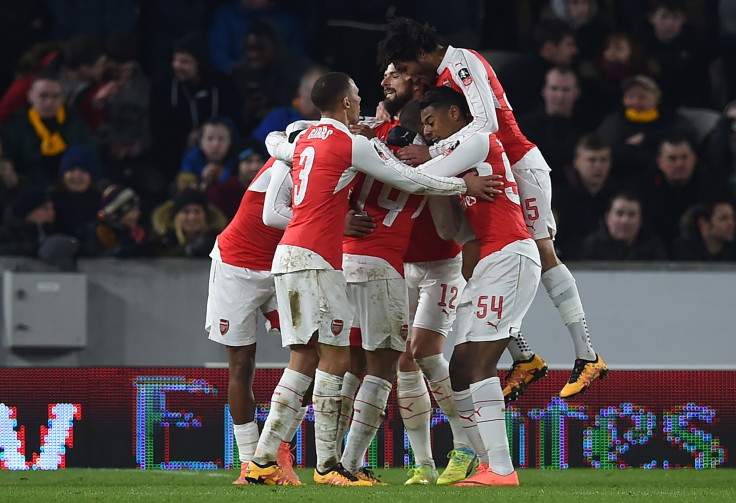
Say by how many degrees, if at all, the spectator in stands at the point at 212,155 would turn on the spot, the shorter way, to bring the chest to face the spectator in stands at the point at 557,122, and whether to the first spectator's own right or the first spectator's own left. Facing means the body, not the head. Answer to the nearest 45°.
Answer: approximately 90° to the first spectator's own left

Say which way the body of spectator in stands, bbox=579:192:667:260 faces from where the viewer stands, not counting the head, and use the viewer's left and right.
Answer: facing the viewer

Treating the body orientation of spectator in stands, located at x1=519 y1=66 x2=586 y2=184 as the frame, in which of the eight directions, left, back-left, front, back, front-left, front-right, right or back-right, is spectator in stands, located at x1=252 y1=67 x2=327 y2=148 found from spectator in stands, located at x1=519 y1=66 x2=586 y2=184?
right

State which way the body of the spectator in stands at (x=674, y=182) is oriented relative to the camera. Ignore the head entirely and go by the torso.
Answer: toward the camera

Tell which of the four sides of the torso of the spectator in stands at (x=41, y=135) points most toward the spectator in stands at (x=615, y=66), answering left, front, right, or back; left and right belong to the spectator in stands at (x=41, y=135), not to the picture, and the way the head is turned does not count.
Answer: left

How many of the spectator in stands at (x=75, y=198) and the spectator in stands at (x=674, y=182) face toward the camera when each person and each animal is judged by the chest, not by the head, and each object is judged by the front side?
2

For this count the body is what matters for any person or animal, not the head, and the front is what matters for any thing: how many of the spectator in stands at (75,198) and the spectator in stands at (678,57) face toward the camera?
2

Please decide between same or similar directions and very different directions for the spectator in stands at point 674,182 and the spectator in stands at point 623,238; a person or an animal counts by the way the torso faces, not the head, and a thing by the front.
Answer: same or similar directions

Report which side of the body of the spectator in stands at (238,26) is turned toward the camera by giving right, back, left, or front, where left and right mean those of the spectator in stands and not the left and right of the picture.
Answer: front

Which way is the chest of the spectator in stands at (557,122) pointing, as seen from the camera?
toward the camera

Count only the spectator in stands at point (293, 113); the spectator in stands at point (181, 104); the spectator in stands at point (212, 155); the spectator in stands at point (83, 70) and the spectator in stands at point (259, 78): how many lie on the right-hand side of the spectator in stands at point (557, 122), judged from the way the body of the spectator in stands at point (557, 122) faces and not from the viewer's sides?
5

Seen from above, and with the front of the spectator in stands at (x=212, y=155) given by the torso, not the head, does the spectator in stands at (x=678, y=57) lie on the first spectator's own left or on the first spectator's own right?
on the first spectator's own left

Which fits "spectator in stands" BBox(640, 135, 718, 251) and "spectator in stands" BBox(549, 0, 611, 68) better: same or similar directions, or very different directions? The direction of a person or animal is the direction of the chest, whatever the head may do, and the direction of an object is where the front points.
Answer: same or similar directions
